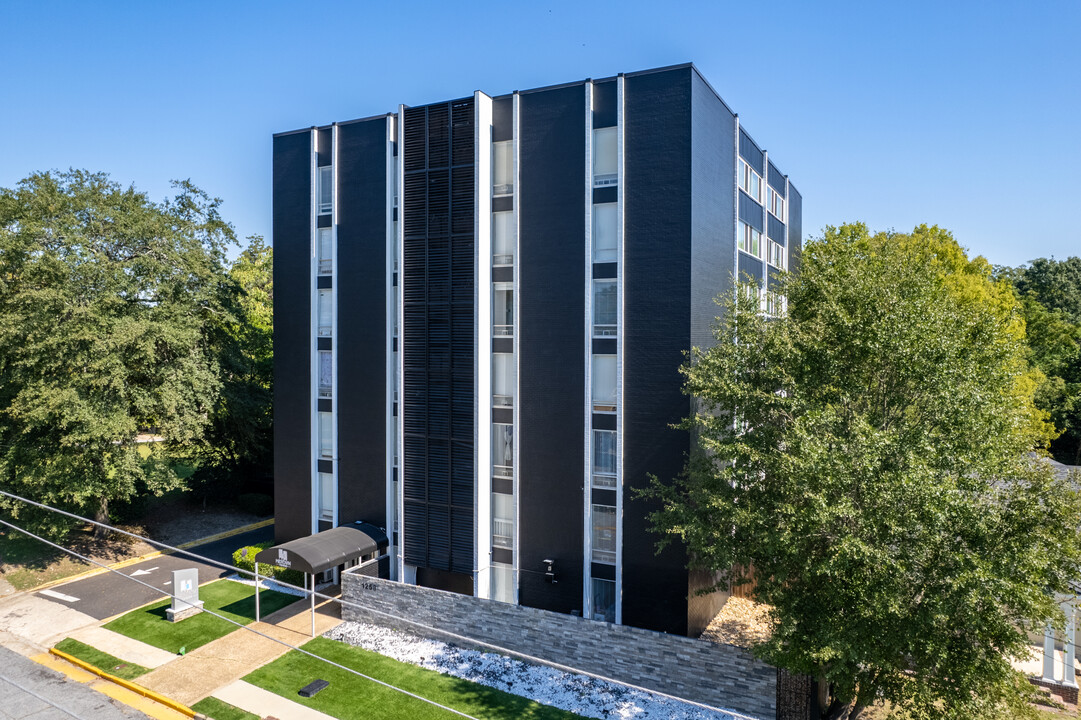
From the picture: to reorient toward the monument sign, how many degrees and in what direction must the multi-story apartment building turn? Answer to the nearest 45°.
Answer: approximately 45° to its right

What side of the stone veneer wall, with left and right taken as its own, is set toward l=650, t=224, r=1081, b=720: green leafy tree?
left

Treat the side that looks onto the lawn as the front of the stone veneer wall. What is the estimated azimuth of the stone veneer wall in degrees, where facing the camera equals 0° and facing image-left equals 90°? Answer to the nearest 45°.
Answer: approximately 45°

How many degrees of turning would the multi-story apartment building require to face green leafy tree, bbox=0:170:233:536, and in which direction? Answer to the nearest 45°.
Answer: approximately 45° to its right

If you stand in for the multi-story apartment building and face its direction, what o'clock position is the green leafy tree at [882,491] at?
The green leafy tree is roughly at 9 o'clock from the multi-story apartment building.

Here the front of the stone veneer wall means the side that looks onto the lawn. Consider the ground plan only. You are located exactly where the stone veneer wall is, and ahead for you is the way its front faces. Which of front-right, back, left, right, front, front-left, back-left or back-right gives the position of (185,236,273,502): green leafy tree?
right

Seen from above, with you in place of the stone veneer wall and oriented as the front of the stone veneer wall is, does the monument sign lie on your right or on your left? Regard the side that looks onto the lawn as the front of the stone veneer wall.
on your right

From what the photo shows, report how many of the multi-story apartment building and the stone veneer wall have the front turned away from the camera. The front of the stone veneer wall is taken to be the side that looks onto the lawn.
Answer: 0

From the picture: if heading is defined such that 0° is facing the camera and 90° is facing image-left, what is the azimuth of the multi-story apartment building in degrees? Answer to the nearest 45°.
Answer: approximately 45°

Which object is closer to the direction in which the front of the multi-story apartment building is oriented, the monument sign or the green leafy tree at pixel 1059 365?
the monument sign
